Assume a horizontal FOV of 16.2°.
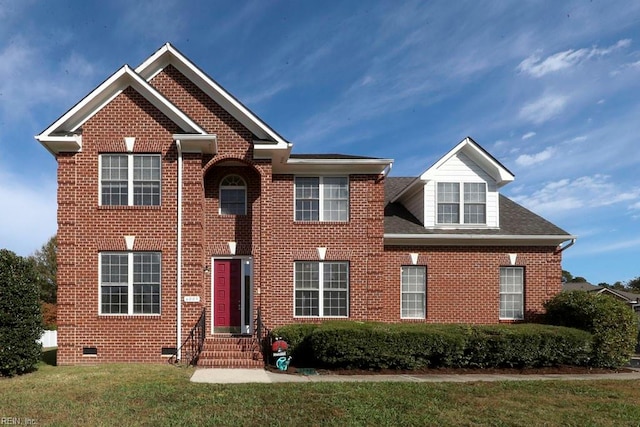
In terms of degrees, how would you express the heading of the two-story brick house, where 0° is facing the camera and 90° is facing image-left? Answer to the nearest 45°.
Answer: approximately 0°

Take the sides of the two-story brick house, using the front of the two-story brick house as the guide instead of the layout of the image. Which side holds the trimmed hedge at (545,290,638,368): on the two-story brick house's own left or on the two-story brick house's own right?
on the two-story brick house's own left
